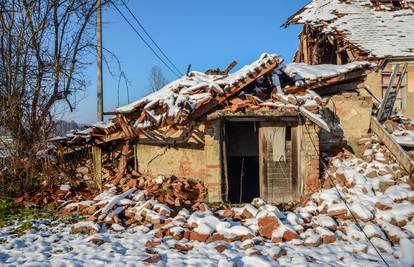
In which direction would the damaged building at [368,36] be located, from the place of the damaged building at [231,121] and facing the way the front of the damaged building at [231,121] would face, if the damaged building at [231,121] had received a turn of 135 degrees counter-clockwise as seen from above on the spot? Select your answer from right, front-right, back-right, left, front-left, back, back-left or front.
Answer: front

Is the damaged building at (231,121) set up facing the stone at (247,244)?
yes

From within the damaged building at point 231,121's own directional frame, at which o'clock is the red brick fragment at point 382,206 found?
The red brick fragment is roughly at 10 o'clock from the damaged building.

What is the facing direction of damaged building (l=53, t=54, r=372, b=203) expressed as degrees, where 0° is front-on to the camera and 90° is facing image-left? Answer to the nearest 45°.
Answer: approximately 0°

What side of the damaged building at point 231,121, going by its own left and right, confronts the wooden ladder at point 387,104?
left

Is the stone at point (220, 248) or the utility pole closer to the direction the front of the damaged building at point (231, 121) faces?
the stone

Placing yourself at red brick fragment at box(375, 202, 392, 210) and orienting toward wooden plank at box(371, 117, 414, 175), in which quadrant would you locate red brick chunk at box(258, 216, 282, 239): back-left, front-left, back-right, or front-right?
back-left

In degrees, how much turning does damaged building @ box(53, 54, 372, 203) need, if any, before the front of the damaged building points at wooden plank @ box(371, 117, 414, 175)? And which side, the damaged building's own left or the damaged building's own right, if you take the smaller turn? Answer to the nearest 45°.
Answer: approximately 90° to the damaged building's own left

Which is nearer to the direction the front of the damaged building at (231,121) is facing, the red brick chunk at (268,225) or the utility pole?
the red brick chunk

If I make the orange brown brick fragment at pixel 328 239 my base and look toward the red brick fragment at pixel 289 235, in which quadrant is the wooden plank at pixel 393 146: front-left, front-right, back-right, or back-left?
back-right

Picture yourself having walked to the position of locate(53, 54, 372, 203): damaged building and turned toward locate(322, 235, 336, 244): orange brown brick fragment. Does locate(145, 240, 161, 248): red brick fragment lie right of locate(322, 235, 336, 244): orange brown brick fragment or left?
right
